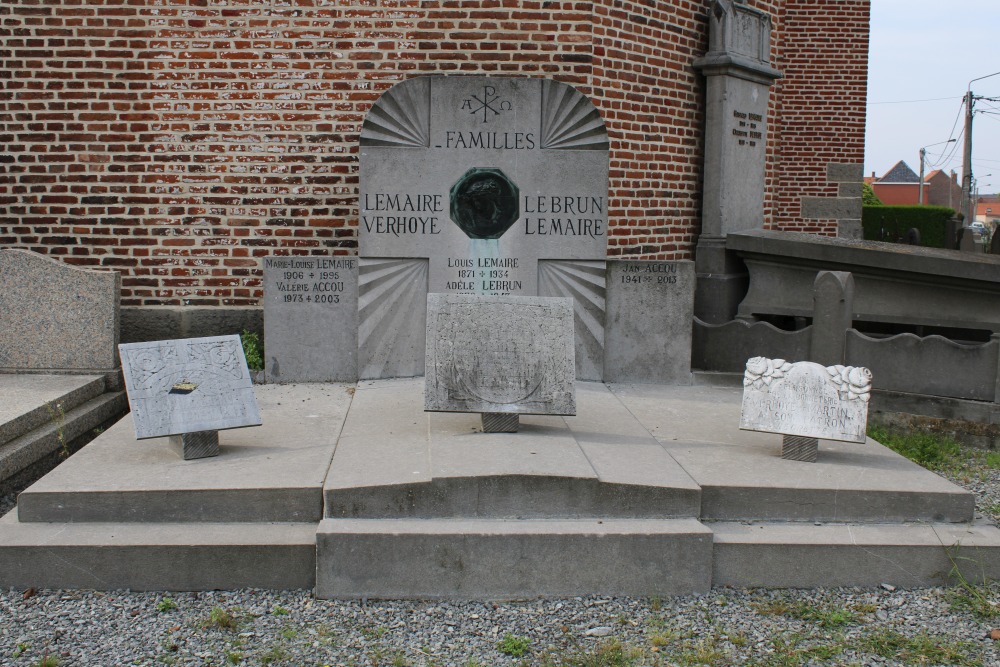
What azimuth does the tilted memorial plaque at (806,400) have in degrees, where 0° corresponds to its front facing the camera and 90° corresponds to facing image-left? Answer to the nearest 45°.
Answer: approximately 0°

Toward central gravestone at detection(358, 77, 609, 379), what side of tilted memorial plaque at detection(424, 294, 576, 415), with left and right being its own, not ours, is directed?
back

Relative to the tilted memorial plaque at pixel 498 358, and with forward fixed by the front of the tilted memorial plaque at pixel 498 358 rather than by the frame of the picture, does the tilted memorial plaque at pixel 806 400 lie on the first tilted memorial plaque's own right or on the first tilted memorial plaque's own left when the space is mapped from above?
on the first tilted memorial plaque's own left

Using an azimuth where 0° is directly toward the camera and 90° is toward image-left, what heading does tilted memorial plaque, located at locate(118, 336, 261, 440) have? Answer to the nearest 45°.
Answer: approximately 0°
